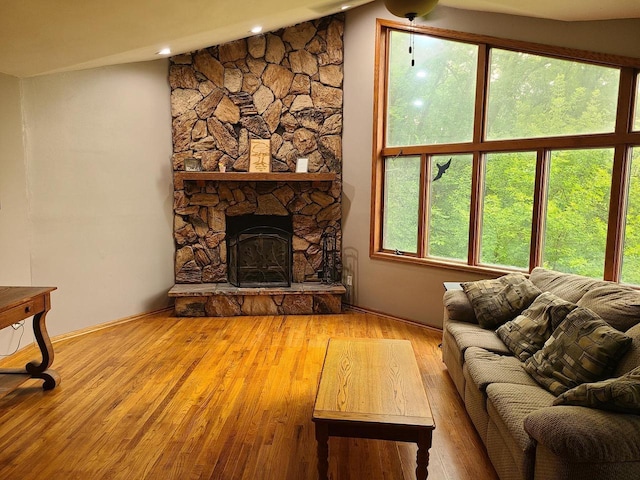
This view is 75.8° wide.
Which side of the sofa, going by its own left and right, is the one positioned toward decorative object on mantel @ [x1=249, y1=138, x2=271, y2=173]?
right

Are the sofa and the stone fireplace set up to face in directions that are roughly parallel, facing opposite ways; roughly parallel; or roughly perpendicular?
roughly perpendicular

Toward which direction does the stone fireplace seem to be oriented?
toward the camera

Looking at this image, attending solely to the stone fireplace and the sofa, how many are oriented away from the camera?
0

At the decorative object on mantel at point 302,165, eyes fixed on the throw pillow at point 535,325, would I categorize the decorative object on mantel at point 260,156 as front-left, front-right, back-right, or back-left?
back-right

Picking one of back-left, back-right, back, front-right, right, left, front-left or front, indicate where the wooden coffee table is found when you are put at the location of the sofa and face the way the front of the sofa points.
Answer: front

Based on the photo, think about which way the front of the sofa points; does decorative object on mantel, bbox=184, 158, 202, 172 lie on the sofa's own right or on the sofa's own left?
on the sofa's own right

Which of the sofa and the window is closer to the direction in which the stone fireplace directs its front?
the sofa

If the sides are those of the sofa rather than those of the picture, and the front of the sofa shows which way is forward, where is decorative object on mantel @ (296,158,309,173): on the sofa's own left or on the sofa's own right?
on the sofa's own right

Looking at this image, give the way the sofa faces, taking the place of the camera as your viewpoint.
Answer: facing the viewer and to the left of the viewer

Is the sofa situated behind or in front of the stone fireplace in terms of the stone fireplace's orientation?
in front

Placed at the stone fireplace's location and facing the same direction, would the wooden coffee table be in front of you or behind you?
in front

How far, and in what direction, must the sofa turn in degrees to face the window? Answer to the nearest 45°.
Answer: approximately 135° to its right

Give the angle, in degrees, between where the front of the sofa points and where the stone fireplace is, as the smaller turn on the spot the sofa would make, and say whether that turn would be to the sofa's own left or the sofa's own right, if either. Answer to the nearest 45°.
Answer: approximately 90° to the sofa's own right

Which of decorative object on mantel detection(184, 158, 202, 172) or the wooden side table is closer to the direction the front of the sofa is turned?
the wooden side table
